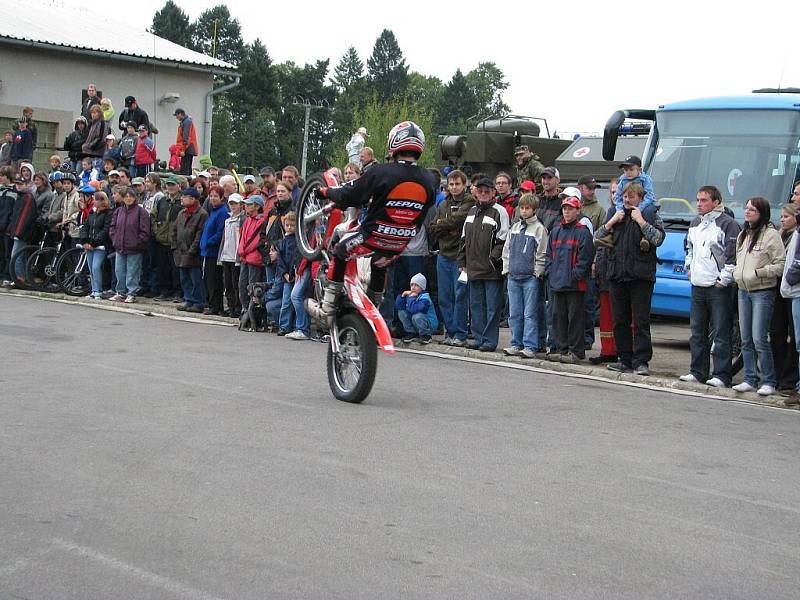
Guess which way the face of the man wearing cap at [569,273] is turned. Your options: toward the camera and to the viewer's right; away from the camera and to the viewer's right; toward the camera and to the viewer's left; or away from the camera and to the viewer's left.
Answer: toward the camera and to the viewer's left

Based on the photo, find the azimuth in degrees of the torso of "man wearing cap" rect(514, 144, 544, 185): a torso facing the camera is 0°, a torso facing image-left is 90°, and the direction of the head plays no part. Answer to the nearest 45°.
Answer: approximately 45°

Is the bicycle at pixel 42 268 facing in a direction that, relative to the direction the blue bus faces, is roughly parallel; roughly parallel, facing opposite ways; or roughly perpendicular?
roughly perpendicular

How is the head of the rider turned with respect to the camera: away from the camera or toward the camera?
away from the camera

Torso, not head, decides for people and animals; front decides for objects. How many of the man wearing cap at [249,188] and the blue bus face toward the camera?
2

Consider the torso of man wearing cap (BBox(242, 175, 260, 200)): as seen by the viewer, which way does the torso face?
toward the camera

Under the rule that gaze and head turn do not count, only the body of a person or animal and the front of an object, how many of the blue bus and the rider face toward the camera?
1

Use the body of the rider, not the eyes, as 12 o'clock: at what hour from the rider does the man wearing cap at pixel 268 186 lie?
The man wearing cap is roughly at 1 o'clock from the rider.

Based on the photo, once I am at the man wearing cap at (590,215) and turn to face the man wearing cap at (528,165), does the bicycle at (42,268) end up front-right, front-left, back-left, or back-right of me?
front-left

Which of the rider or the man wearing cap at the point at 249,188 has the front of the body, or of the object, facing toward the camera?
the man wearing cap

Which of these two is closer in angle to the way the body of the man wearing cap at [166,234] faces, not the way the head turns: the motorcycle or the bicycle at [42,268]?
the motorcycle

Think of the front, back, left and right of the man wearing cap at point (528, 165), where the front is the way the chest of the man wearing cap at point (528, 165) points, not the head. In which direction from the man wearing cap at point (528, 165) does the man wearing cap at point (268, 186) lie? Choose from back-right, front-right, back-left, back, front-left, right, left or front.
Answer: front-right

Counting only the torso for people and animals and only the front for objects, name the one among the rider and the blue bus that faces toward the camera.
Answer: the blue bus

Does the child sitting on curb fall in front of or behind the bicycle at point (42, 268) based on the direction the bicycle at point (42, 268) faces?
in front
